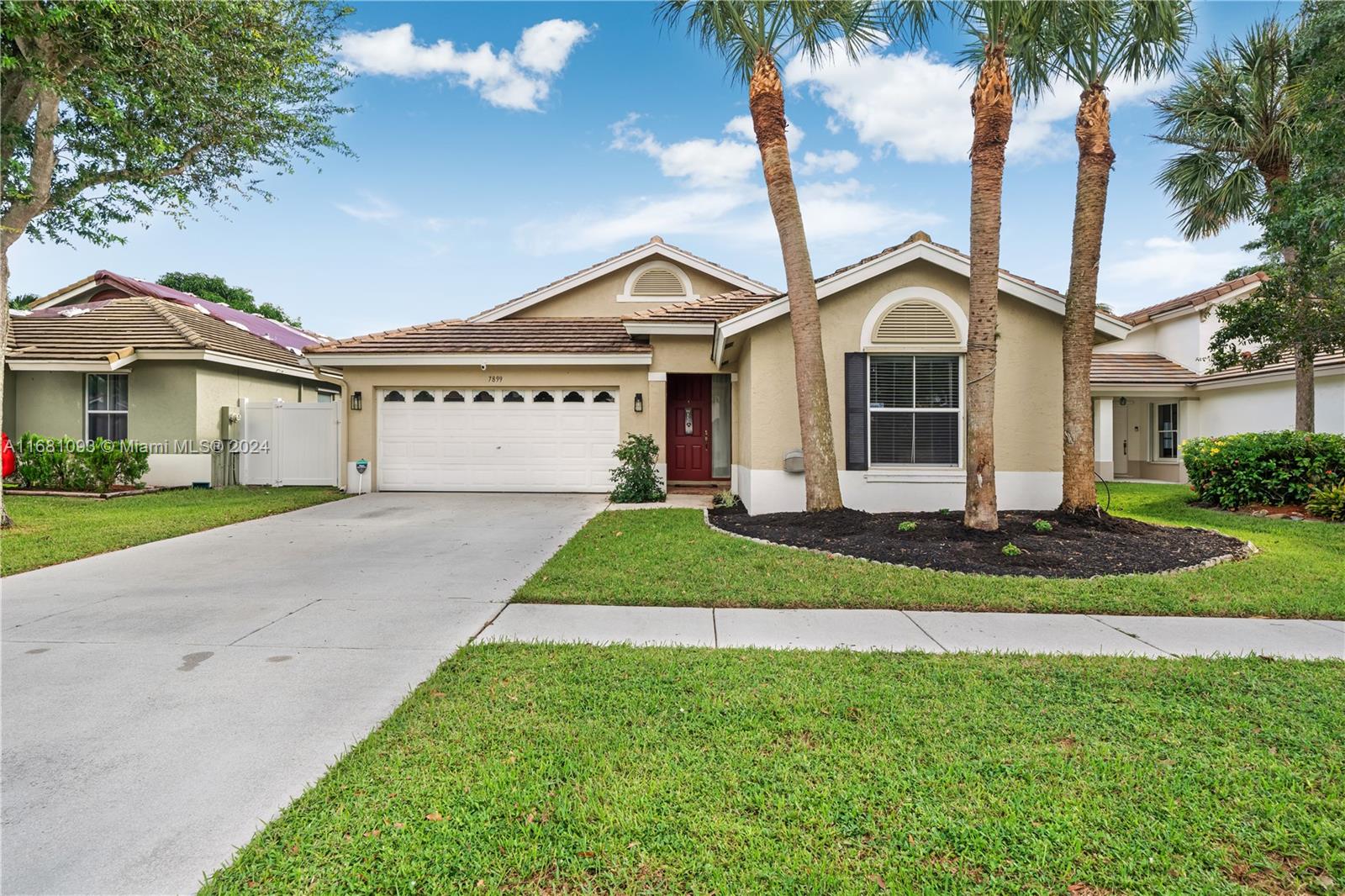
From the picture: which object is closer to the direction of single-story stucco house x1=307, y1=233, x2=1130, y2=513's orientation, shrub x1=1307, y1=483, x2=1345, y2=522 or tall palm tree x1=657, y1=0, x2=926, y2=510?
the tall palm tree

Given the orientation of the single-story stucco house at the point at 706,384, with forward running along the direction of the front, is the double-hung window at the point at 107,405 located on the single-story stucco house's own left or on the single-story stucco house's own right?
on the single-story stucco house's own right

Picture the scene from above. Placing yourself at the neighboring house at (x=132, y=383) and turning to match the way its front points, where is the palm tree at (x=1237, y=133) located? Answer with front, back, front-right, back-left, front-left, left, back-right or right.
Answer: front-left

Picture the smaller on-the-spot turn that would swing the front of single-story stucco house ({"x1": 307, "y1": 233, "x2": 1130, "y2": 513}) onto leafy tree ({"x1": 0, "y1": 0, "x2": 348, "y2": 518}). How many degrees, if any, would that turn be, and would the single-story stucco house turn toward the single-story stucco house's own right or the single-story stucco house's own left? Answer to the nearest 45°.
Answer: approximately 45° to the single-story stucco house's own right

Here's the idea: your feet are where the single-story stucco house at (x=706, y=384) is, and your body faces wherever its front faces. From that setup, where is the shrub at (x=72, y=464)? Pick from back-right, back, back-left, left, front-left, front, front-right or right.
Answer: right

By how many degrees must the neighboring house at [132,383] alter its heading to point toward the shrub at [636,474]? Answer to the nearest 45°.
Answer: approximately 45° to its left

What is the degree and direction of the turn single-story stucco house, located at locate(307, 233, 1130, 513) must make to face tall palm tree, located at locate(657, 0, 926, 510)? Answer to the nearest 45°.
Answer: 0° — it already faces it

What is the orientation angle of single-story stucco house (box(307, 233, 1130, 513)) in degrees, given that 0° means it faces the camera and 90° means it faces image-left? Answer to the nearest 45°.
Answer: approximately 0°

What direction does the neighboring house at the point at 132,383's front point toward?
toward the camera

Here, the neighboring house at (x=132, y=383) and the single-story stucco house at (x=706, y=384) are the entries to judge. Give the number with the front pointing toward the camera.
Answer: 2

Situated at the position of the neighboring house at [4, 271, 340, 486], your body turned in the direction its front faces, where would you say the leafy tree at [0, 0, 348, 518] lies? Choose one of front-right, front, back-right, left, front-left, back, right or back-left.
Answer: front
